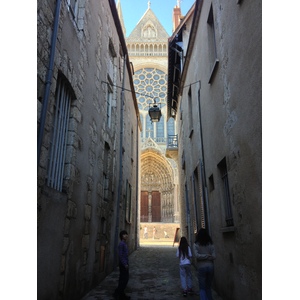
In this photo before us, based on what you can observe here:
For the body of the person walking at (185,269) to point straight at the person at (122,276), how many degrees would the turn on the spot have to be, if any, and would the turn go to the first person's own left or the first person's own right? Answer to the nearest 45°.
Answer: approximately 135° to the first person's own left

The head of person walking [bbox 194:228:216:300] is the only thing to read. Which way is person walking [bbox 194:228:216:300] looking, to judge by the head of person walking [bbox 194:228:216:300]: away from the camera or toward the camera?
away from the camera

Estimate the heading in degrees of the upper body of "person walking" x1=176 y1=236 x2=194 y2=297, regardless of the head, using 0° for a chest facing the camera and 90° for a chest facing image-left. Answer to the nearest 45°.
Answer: approximately 180°

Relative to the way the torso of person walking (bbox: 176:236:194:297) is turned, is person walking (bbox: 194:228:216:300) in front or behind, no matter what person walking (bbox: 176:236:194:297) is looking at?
behind
